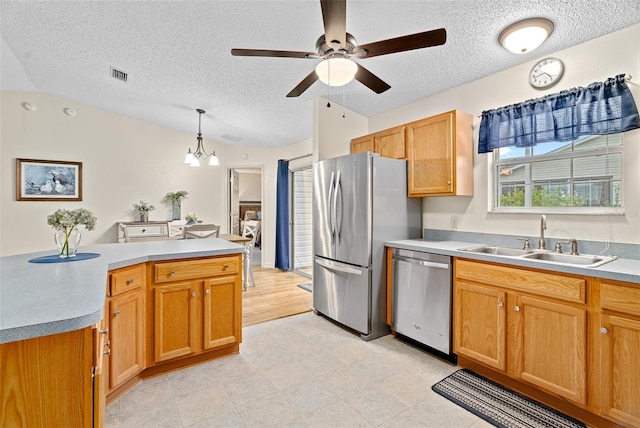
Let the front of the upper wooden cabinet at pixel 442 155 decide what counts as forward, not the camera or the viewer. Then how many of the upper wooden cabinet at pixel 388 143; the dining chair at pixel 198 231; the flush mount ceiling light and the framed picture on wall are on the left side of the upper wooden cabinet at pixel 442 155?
1

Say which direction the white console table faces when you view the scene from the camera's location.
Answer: facing the viewer

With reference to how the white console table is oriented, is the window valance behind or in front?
in front

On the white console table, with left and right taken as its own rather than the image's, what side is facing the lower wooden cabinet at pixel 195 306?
front

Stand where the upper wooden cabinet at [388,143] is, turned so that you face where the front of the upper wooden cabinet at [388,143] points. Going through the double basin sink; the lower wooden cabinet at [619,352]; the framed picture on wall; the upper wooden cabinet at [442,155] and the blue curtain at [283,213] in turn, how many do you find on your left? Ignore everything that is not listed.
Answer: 3

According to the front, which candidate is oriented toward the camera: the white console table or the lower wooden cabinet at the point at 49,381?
the white console table

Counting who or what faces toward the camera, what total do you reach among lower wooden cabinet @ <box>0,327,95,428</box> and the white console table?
1

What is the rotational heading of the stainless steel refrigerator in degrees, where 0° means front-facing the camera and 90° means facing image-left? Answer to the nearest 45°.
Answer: approximately 45°

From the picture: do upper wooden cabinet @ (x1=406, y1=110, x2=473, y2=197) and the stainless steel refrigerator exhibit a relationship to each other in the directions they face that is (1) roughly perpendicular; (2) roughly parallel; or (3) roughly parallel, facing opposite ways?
roughly parallel

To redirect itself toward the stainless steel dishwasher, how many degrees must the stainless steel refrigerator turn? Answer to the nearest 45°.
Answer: approximately 90° to its left

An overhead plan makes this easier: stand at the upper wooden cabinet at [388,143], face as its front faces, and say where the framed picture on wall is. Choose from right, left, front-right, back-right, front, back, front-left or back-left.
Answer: front-right

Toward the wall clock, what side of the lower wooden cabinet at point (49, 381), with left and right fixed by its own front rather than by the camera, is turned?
front

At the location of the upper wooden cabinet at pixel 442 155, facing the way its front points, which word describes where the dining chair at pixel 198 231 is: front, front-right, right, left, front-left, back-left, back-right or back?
front-right
